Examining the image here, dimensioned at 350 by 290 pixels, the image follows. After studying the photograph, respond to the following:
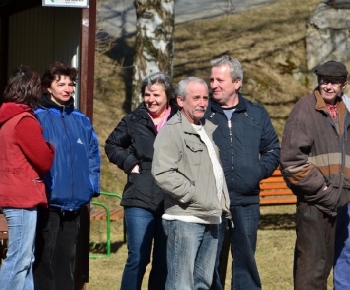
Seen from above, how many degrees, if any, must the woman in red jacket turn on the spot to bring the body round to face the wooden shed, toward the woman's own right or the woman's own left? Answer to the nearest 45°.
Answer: approximately 45° to the woman's own left

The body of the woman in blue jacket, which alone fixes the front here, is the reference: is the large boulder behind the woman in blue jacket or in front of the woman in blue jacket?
behind

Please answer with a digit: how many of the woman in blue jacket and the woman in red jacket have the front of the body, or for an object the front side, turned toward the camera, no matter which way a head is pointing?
1

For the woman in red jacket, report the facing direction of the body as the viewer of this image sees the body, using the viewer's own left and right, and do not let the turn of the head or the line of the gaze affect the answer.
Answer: facing away from the viewer and to the right of the viewer
